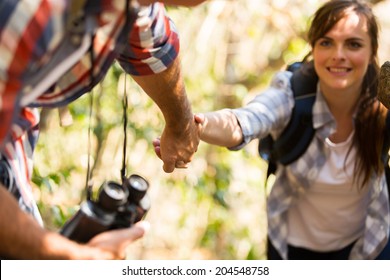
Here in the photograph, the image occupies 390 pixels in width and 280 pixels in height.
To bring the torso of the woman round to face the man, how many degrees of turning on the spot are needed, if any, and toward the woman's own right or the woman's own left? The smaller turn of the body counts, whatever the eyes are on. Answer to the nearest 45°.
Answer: approximately 45° to the woman's own right

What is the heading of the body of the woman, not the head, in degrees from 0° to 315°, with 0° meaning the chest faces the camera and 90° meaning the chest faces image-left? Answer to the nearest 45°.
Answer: approximately 0°
